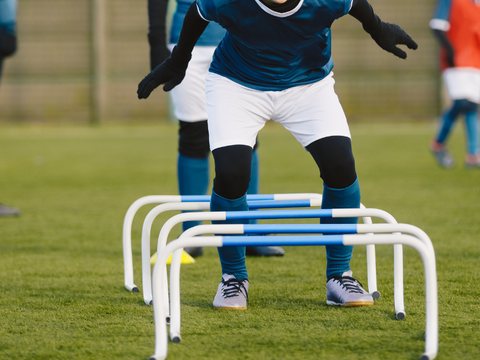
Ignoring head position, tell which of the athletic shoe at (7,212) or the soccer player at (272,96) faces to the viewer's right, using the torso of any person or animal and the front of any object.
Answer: the athletic shoe

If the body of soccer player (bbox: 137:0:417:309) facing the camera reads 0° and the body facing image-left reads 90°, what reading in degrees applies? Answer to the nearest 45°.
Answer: approximately 0°

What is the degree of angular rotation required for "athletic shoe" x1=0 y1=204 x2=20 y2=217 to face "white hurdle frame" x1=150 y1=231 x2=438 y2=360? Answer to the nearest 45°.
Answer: approximately 90° to its right

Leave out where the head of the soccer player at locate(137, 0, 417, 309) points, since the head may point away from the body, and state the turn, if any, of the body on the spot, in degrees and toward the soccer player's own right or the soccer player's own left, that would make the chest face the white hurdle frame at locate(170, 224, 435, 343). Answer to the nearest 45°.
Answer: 0° — they already face it

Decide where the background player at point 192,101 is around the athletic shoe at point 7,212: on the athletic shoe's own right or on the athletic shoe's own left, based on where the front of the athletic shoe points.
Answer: on the athletic shoe's own right

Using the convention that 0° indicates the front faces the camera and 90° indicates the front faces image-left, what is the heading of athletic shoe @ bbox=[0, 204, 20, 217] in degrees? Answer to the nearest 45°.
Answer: approximately 270°

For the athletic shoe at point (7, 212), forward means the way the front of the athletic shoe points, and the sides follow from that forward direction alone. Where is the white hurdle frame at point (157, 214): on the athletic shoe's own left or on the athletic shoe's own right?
on the athletic shoe's own right

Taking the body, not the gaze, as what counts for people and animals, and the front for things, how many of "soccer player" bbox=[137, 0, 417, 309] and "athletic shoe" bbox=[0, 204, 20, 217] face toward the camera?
1

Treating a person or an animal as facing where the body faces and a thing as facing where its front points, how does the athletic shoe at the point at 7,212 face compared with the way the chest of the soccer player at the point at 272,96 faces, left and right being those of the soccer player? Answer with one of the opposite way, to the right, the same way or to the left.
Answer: to the left

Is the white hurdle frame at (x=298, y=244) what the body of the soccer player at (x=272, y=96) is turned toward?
yes
